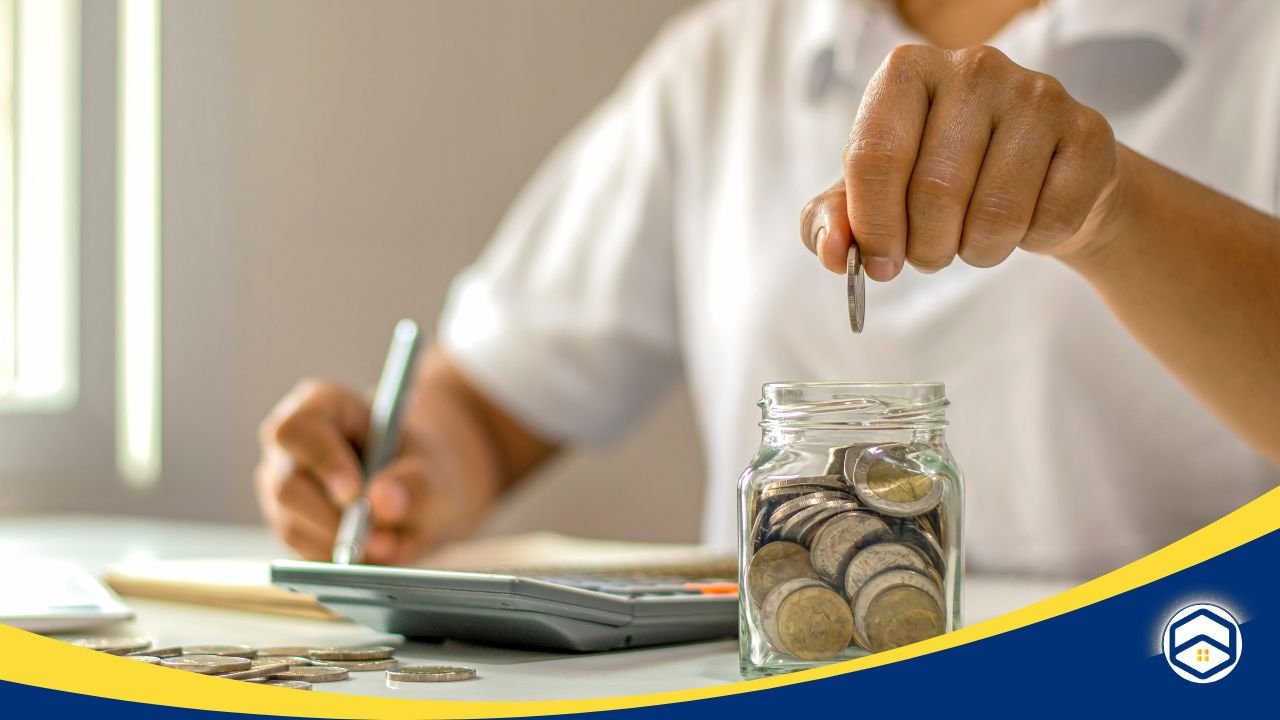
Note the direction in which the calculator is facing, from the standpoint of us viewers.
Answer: facing away from the viewer and to the right of the viewer

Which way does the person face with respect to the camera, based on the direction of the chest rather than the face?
toward the camera
